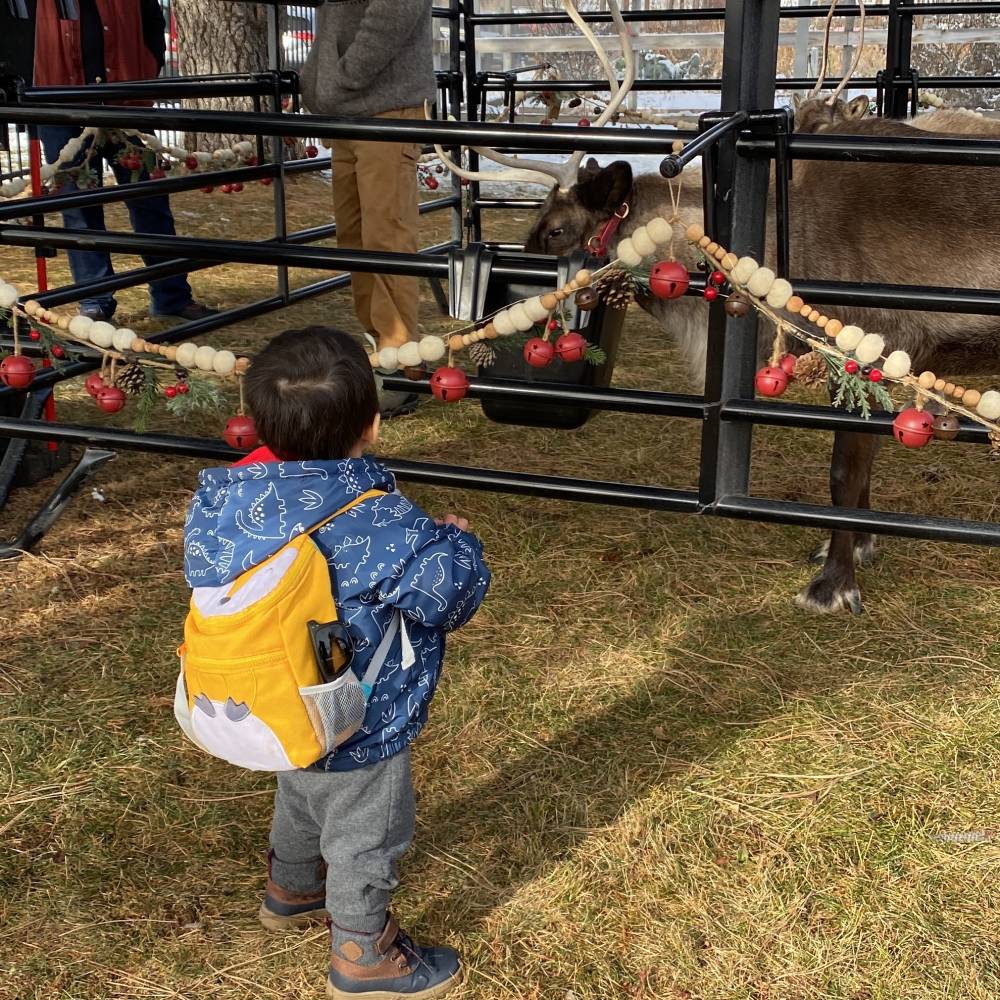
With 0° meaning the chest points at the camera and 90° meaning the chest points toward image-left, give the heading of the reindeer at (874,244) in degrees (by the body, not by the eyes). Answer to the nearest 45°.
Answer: approximately 90°

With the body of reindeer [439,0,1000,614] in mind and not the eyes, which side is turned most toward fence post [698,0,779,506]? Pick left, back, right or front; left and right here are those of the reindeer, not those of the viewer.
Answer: left

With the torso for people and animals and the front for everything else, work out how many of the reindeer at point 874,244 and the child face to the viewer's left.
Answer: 1

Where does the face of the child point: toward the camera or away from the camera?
away from the camera

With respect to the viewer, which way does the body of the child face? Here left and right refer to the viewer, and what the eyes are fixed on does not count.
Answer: facing away from the viewer and to the right of the viewer

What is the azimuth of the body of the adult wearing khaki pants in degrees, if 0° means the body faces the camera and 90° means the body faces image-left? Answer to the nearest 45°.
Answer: approximately 45°

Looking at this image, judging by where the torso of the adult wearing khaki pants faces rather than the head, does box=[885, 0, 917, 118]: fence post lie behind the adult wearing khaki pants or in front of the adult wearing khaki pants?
behind

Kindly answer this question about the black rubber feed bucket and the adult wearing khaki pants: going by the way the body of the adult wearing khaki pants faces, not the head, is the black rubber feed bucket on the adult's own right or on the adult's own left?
on the adult's own left

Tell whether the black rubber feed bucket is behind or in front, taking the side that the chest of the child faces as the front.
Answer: in front

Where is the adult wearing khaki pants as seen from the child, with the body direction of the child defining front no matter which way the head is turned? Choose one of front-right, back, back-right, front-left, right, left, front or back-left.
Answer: front-left

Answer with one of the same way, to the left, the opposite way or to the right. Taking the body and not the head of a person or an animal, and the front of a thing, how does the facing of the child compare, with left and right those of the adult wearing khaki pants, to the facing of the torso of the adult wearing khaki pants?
the opposite way
